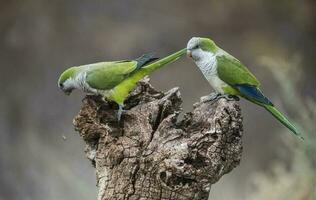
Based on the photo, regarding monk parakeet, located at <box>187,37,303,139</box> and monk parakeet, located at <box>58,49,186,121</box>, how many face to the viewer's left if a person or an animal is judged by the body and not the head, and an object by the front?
2

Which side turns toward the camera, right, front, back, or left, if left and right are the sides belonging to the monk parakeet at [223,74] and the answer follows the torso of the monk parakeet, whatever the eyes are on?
left

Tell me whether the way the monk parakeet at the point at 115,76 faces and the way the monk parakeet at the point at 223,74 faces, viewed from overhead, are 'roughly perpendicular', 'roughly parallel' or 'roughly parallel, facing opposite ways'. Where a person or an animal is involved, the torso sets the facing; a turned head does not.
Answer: roughly parallel

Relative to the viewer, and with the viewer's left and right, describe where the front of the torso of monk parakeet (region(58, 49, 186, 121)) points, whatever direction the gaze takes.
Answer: facing to the left of the viewer
